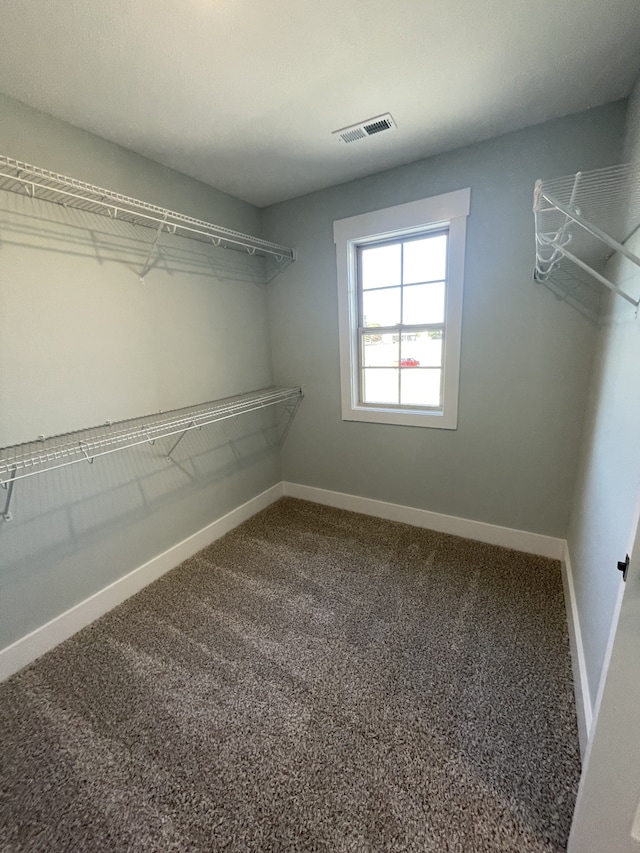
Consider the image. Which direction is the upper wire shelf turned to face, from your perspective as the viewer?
facing the viewer and to the right of the viewer

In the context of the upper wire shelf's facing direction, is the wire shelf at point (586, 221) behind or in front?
in front

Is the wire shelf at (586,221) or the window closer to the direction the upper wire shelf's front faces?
the wire shelf
